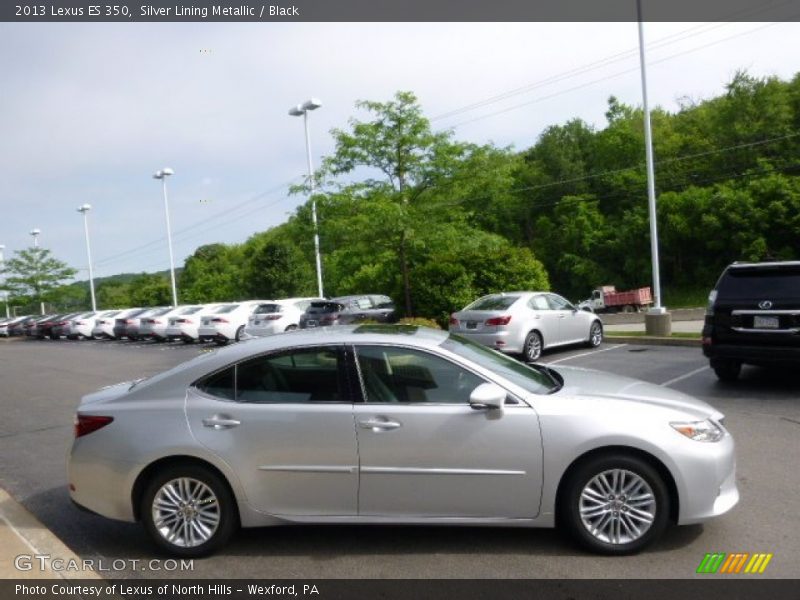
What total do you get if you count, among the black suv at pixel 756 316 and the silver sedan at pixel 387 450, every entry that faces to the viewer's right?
1

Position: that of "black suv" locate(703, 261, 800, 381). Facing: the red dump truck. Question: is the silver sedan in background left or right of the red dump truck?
left

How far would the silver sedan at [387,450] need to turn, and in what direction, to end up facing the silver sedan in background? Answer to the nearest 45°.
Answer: approximately 90° to its left

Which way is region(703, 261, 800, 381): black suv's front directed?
away from the camera

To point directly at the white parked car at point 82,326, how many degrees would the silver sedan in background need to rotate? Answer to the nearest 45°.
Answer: approximately 90° to its left

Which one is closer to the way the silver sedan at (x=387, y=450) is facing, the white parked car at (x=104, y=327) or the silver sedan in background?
the silver sedan in background

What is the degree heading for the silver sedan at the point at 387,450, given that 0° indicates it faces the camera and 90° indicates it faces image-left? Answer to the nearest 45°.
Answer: approximately 270°
